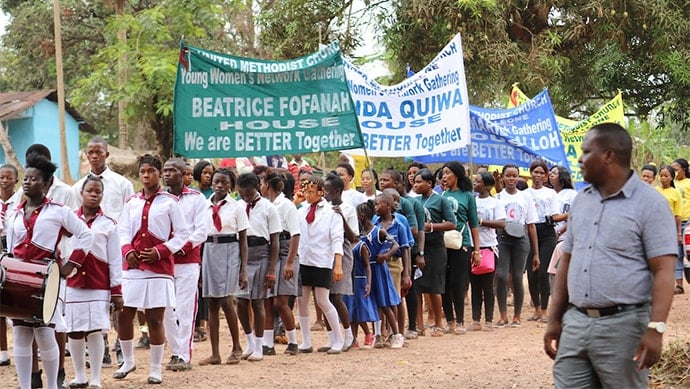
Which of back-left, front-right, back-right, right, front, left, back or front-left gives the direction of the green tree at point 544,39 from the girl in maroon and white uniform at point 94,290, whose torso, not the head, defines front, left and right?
back

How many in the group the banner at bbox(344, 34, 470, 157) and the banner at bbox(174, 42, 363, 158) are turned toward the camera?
2

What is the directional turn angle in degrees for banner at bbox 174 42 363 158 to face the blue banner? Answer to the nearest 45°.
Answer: approximately 135° to its left

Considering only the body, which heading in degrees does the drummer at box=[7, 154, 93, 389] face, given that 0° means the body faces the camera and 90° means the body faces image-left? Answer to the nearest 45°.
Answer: approximately 45°

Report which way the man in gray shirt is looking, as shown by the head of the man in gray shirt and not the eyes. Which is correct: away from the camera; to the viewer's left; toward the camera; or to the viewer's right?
to the viewer's left

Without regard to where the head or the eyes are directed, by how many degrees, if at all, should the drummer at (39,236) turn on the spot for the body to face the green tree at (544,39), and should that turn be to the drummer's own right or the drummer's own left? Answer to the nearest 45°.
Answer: approximately 180°

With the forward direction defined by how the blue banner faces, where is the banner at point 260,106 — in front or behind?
in front

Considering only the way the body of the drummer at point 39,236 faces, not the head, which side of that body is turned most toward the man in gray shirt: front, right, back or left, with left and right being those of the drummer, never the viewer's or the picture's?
left

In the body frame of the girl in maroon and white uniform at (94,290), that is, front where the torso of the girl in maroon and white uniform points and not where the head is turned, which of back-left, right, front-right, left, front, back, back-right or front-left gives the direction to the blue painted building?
back-right

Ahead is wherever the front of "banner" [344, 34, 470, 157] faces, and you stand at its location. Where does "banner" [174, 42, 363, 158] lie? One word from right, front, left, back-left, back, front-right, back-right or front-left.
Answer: front-right
